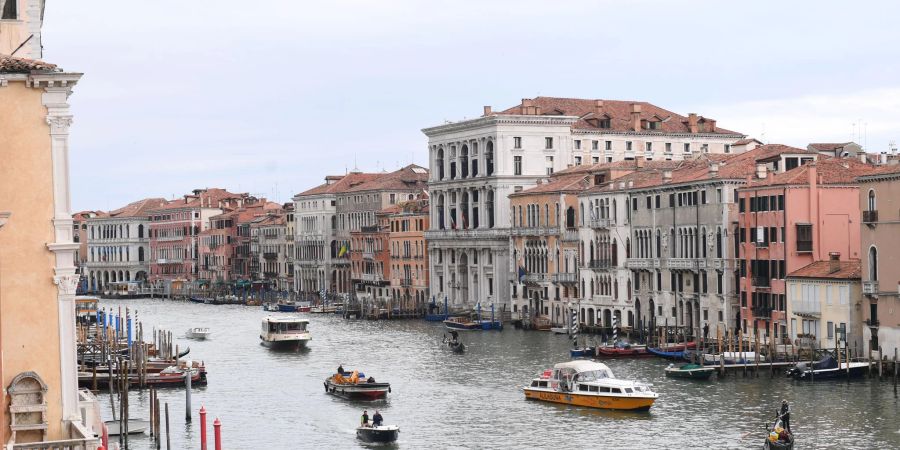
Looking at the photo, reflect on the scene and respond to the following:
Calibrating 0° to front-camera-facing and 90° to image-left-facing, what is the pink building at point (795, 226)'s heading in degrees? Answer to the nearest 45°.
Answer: approximately 45°
